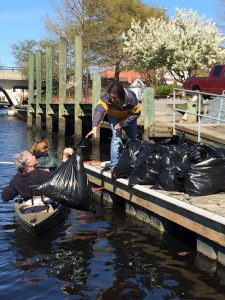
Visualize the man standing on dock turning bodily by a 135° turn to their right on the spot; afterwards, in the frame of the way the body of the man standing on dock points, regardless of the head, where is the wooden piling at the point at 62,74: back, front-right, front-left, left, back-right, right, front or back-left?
front

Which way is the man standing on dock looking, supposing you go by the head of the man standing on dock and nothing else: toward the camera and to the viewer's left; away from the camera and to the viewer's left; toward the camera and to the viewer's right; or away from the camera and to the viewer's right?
toward the camera and to the viewer's left

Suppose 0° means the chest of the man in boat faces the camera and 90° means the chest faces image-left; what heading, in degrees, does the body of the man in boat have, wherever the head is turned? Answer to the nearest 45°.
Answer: approximately 225°

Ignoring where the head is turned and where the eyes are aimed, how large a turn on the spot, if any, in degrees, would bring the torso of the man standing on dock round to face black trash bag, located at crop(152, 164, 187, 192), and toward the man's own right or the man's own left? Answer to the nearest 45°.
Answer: approximately 90° to the man's own left

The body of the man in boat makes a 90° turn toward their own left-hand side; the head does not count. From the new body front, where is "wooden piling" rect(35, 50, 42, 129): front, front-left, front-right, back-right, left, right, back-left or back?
front-right

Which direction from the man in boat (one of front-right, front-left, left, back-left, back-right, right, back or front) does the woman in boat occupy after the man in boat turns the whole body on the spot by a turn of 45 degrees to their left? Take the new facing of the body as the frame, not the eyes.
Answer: front

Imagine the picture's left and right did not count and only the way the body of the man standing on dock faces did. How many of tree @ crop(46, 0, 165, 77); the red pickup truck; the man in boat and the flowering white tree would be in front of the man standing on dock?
1

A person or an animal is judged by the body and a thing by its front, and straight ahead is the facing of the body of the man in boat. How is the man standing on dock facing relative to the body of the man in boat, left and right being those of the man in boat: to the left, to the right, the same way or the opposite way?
the opposite way

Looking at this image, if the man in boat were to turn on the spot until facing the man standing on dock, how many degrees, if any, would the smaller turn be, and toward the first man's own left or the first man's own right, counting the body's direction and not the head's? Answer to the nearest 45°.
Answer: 0° — they already face them

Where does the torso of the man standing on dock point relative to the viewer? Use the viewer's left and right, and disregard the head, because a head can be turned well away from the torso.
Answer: facing the viewer and to the left of the viewer

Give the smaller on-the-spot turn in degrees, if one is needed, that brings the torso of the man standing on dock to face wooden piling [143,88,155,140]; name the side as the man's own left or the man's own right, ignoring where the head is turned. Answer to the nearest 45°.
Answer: approximately 135° to the man's own right

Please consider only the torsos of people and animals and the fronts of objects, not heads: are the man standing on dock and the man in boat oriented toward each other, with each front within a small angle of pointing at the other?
yes
